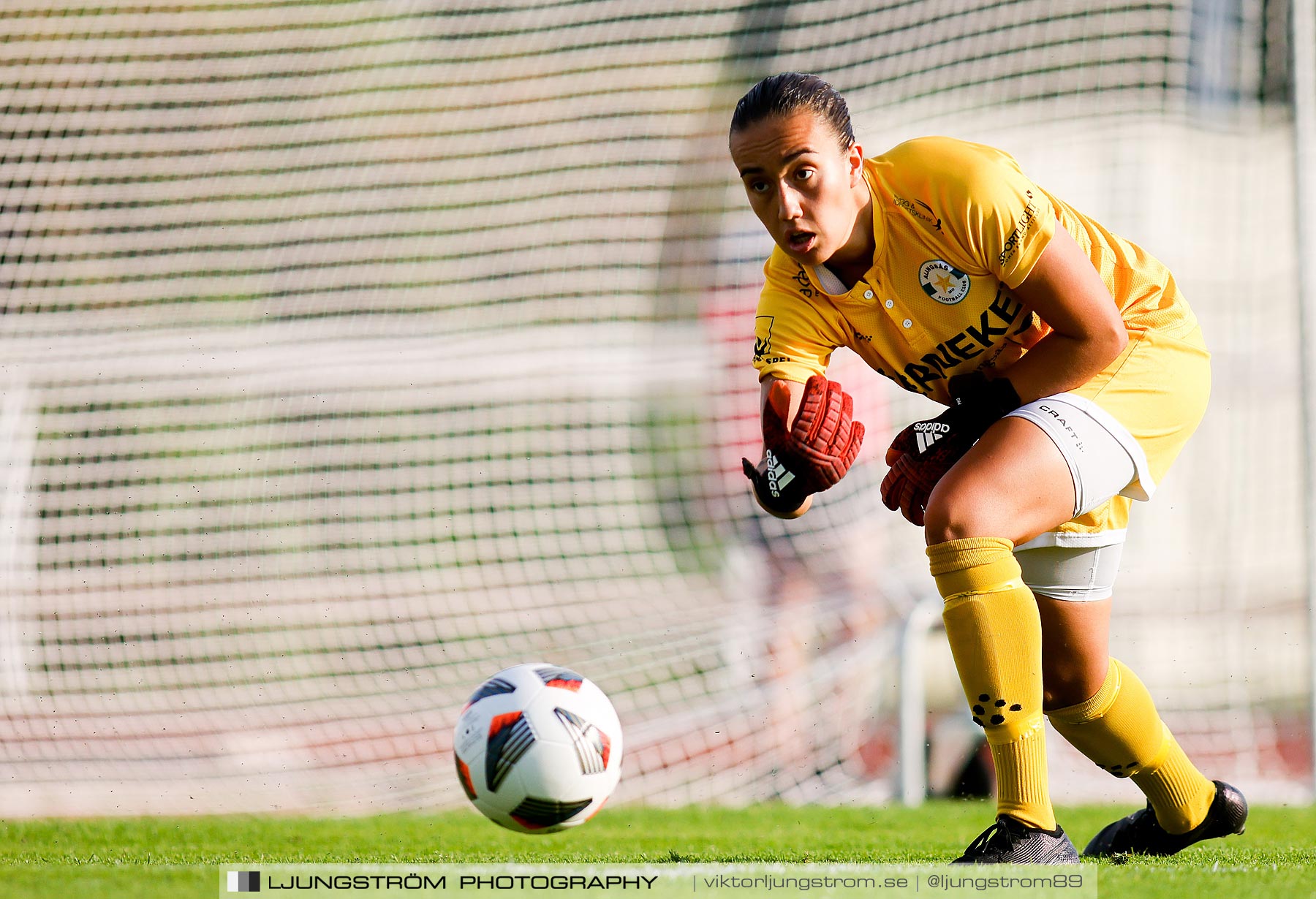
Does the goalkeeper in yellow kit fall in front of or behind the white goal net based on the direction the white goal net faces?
in front

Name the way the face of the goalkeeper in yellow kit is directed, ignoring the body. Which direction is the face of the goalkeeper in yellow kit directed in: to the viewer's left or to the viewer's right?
to the viewer's left

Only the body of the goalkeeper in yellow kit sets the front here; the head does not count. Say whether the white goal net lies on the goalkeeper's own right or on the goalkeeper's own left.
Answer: on the goalkeeper's own right

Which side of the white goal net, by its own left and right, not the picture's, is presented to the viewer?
front

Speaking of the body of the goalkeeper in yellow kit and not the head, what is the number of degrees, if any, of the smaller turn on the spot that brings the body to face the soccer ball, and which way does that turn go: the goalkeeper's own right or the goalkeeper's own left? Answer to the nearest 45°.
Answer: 0° — they already face it

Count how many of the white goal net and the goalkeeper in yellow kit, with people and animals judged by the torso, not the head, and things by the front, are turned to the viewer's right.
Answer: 0

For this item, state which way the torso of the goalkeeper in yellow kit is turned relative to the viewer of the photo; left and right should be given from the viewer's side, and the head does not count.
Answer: facing the viewer and to the left of the viewer
